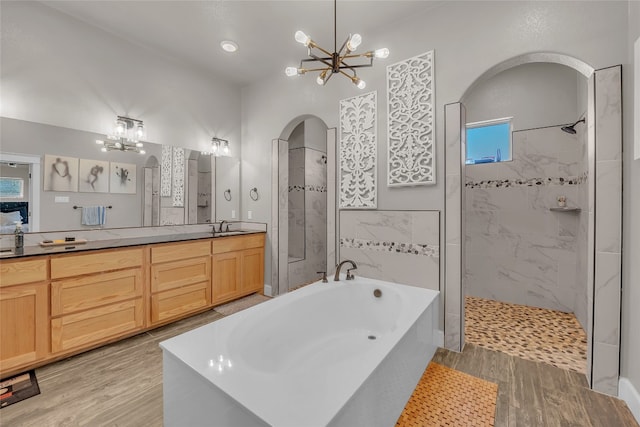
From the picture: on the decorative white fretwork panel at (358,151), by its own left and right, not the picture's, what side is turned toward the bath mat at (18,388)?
front

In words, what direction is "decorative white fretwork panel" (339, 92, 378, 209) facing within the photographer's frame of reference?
facing the viewer and to the left of the viewer

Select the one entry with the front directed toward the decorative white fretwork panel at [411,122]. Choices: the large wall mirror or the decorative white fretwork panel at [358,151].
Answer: the large wall mirror

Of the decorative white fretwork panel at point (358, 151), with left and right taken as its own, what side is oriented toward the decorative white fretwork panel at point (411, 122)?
left

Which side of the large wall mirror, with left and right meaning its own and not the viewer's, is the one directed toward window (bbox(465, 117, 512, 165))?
front

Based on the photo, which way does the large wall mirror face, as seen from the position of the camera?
facing the viewer and to the right of the viewer

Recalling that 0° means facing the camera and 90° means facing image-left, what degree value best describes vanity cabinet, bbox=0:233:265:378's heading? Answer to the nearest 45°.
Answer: approximately 315°

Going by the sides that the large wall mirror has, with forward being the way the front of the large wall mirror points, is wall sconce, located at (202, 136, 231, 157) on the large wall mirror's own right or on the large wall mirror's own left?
on the large wall mirror's own left

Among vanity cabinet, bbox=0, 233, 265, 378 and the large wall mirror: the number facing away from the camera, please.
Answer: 0
